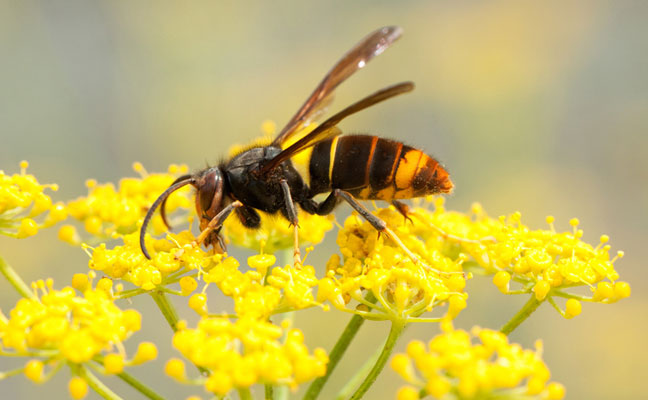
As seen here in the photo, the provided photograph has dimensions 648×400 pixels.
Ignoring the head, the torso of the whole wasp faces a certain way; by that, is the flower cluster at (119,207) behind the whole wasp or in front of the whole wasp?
in front

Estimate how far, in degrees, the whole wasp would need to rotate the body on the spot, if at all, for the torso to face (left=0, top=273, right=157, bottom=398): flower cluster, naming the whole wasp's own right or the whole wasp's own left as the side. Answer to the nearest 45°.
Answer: approximately 45° to the whole wasp's own left

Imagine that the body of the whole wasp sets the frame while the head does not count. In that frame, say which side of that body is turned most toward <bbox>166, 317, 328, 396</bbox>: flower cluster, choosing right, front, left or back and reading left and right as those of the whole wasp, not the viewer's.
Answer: left

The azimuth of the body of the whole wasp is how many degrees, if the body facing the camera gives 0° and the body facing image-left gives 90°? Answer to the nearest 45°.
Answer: approximately 90°

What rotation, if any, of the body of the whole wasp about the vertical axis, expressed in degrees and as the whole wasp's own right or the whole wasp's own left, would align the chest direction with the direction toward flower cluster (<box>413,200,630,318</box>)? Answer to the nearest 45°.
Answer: approximately 180°
